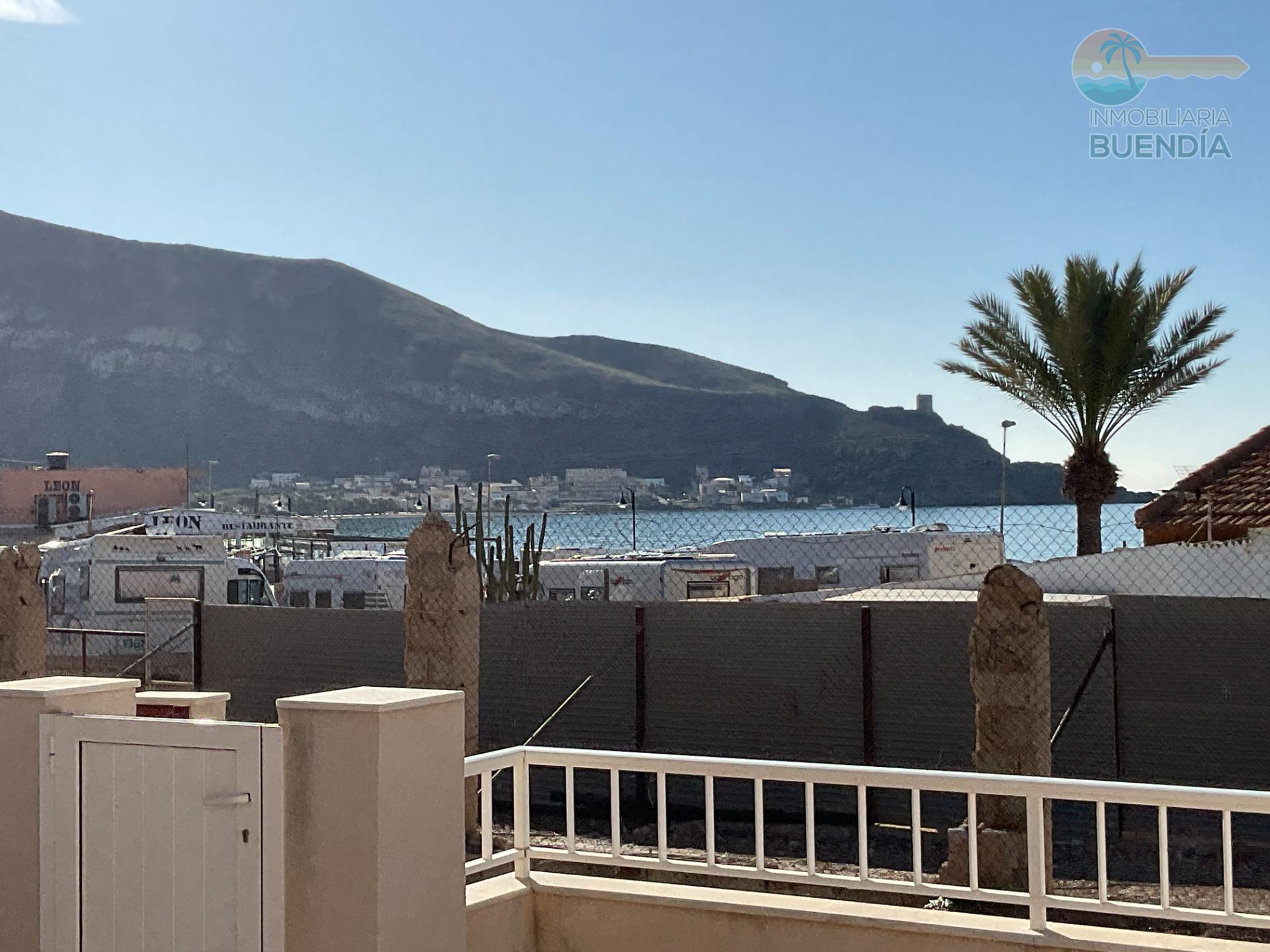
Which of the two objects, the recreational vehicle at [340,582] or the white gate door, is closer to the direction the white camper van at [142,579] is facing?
the recreational vehicle

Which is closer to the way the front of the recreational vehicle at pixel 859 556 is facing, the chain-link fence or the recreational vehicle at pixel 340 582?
the recreational vehicle

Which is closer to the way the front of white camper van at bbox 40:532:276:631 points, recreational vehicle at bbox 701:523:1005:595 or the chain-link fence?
the recreational vehicle

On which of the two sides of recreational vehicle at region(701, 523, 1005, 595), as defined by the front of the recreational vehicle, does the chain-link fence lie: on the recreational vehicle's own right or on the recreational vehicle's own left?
on the recreational vehicle's own left

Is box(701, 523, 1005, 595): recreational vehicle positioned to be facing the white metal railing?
no

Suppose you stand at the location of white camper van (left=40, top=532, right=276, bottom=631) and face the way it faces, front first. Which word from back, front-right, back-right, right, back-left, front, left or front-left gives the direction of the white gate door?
back-right

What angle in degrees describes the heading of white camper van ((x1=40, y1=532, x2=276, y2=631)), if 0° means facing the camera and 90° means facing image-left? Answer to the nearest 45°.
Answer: approximately 225°

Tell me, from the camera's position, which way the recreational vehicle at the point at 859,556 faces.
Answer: facing away from the viewer and to the left of the viewer

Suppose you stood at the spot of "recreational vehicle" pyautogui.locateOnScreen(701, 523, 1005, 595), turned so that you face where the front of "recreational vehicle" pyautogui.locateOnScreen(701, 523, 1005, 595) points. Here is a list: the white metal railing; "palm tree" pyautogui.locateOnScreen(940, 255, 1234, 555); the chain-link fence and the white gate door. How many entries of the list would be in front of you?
0

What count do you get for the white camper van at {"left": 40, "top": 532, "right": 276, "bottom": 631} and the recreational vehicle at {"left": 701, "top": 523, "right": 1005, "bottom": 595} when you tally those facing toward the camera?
0

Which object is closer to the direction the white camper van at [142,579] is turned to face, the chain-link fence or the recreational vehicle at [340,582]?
the recreational vehicle
